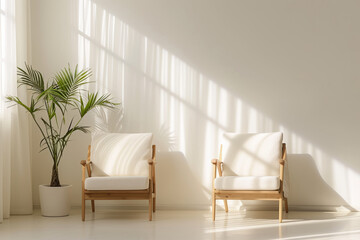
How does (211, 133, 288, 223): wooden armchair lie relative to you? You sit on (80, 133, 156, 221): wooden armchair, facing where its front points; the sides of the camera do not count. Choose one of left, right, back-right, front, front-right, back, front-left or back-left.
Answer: left

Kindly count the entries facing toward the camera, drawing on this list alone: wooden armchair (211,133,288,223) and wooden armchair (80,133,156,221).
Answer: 2

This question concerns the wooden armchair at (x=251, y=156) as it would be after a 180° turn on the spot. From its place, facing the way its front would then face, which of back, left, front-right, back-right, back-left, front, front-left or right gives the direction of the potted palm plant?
left

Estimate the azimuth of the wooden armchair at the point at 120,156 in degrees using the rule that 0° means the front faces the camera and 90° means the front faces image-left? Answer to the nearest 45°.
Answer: approximately 0°

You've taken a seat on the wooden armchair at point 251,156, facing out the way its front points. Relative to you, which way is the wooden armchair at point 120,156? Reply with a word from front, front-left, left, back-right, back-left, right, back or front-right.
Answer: right
